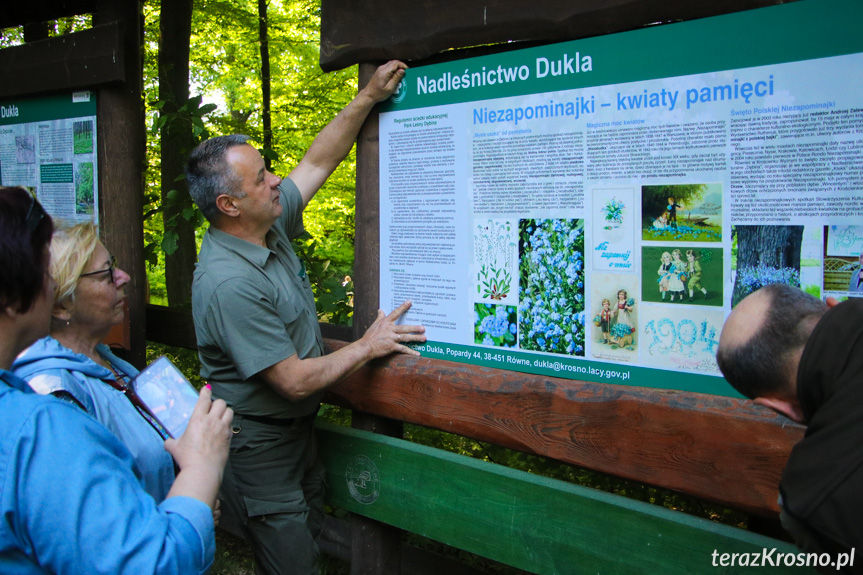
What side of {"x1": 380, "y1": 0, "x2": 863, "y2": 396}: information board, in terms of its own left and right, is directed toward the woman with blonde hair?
front

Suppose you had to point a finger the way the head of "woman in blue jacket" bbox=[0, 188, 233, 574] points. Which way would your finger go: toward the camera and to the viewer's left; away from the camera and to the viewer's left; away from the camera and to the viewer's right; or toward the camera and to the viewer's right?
away from the camera and to the viewer's right

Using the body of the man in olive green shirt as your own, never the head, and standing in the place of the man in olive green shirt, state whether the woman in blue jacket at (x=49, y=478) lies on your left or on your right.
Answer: on your right

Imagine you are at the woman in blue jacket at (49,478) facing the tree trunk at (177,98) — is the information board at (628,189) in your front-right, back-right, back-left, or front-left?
front-right

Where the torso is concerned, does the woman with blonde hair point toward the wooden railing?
yes

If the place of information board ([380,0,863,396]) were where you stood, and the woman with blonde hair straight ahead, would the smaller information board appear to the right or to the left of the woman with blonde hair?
right

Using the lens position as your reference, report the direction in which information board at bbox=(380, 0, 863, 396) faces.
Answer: facing the viewer and to the left of the viewer

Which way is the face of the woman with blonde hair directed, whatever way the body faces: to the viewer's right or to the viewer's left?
to the viewer's right

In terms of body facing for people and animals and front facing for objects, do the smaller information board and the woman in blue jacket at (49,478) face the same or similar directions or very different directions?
very different directions

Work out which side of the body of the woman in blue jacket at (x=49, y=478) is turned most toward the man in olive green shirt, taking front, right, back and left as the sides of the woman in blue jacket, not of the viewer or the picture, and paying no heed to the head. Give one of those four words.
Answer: front

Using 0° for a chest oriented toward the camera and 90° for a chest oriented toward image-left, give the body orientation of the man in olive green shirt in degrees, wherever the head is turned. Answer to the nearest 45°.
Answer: approximately 270°

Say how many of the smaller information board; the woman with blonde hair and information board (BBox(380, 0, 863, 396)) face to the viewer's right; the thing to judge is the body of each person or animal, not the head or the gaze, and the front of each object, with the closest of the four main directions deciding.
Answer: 1

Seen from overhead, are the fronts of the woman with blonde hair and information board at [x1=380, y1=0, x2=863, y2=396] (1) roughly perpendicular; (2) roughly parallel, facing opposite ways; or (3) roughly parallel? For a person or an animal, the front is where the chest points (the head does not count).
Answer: roughly parallel, facing opposite ways

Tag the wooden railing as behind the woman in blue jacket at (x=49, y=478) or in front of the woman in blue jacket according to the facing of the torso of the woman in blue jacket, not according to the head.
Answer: in front

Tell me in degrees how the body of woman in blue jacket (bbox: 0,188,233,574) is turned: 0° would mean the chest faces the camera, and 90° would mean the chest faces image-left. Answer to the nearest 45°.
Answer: approximately 225°

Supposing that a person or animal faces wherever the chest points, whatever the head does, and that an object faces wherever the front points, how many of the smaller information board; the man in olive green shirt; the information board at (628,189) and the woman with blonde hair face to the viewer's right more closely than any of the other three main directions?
2

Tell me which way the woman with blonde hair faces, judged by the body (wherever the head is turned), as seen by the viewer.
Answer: to the viewer's right

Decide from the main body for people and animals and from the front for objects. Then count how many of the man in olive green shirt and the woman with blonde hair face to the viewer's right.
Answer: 2
